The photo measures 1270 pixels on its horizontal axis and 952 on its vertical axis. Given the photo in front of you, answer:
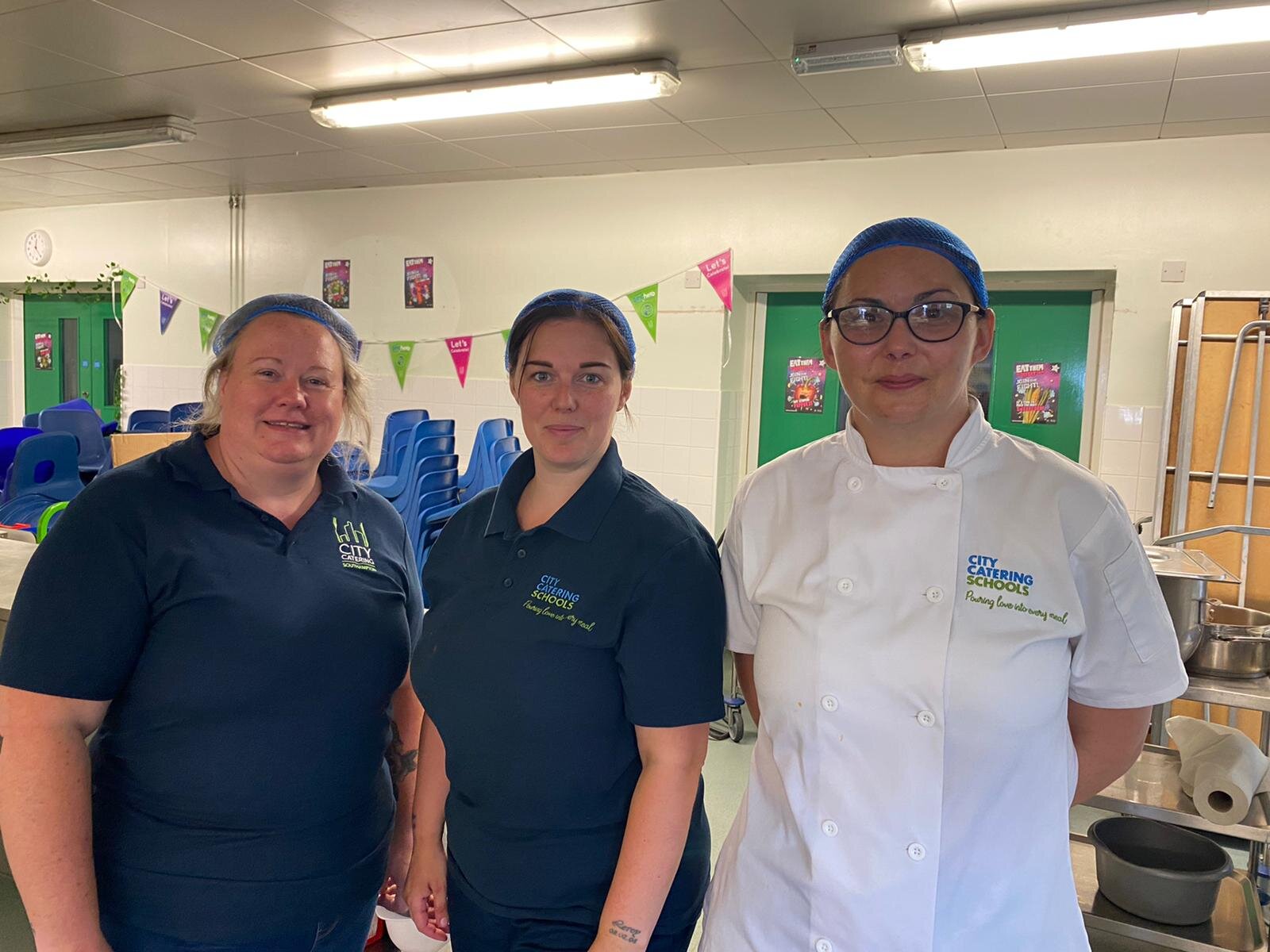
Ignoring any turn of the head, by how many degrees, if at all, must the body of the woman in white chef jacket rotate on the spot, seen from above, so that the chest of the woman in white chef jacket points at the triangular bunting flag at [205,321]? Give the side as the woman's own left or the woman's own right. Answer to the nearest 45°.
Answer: approximately 135° to the woman's own right

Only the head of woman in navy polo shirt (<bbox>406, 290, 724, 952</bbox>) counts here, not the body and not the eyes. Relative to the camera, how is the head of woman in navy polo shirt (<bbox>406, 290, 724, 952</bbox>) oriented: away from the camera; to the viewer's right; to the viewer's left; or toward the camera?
toward the camera

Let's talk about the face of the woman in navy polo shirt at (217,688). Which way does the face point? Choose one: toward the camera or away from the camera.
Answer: toward the camera

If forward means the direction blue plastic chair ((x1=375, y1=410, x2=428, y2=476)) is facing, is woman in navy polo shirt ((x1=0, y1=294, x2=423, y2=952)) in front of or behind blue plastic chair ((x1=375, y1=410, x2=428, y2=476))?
in front

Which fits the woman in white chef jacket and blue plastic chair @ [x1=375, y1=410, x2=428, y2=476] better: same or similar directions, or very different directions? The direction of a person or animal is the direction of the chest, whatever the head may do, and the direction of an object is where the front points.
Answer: same or similar directions

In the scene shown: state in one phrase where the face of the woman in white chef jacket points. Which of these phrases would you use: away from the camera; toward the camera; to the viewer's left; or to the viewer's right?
toward the camera

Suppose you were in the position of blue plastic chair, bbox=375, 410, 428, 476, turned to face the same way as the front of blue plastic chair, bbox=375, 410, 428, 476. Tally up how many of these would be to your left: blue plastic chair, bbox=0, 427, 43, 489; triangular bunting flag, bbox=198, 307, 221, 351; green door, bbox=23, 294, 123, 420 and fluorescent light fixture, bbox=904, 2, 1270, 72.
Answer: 1

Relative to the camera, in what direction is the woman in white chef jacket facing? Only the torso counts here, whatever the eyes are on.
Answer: toward the camera

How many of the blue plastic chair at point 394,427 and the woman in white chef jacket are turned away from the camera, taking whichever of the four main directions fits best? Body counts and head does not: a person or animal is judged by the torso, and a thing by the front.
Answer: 0

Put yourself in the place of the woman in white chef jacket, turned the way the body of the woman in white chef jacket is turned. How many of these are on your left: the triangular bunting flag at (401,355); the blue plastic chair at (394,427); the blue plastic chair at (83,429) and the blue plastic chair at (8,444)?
0

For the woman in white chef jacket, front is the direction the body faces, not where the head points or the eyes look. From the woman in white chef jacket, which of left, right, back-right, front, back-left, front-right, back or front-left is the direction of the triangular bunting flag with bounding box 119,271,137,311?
back-right

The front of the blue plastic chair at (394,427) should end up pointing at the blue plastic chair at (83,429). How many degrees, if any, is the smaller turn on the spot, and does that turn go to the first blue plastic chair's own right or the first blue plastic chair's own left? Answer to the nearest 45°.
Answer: approximately 45° to the first blue plastic chair's own right
